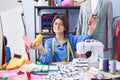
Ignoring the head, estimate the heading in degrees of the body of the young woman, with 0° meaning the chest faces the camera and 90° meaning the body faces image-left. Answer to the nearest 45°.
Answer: approximately 0°

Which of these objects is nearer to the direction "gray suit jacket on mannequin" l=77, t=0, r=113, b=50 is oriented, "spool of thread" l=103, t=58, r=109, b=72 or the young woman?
the spool of thread

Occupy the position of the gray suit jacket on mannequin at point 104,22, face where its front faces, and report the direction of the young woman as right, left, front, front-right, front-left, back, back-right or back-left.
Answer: front-right

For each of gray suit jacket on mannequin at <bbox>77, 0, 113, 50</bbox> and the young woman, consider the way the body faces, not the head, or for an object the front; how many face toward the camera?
2

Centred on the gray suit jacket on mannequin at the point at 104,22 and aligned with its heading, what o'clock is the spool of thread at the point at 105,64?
The spool of thread is roughly at 12 o'clock from the gray suit jacket on mannequin.

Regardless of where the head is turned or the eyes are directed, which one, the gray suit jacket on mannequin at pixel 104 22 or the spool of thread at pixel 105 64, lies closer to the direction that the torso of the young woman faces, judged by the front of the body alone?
the spool of thread

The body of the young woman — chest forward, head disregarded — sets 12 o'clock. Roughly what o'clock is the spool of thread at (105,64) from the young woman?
The spool of thread is roughly at 11 o'clock from the young woman.

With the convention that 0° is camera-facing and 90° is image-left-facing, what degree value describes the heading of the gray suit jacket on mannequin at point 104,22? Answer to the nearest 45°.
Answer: approximately 0°

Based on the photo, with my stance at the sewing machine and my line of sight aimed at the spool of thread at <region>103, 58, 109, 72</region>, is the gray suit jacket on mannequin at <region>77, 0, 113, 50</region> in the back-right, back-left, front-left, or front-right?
back-left
